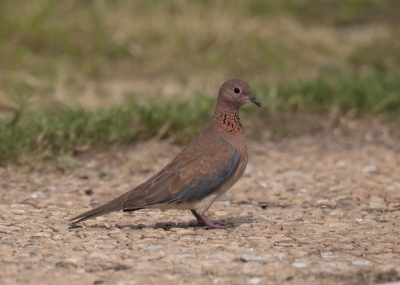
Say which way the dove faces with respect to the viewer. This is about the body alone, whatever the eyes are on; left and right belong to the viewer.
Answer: facing to the right of the viewer
